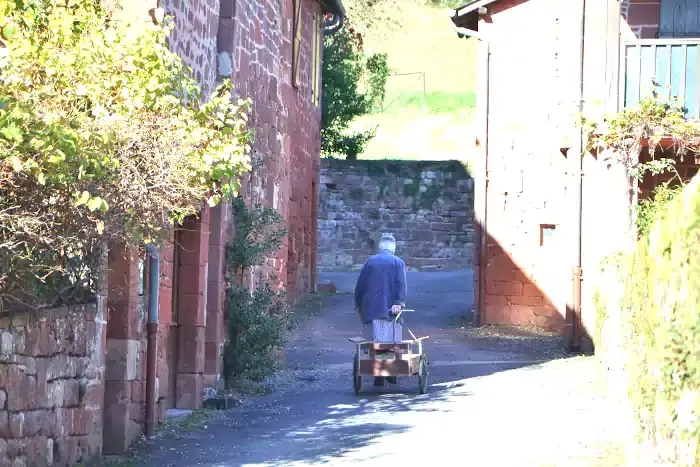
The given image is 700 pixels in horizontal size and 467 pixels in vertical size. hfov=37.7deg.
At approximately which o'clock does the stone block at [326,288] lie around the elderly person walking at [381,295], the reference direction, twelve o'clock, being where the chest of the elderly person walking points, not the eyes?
The stone block is roughly at 12 o'clock from the elderly person walking.

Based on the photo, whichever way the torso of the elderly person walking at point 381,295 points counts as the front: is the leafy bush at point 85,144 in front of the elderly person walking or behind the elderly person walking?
behind

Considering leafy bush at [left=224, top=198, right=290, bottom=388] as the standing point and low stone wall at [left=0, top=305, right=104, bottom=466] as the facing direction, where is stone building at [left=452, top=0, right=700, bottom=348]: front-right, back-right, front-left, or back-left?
back-left

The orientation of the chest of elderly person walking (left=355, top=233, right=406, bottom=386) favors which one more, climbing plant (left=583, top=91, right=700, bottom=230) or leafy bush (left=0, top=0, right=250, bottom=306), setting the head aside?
the climbing plant

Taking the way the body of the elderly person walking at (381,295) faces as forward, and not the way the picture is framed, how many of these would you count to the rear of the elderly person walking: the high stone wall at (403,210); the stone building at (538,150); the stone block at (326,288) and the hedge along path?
1

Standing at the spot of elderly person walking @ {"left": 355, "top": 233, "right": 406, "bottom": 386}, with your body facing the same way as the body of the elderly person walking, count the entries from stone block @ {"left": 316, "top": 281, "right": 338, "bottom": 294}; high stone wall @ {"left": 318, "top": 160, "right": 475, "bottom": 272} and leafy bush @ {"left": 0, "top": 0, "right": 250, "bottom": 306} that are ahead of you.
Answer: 2

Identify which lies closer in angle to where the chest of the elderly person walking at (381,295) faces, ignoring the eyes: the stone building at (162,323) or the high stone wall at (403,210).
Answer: the high stone wall

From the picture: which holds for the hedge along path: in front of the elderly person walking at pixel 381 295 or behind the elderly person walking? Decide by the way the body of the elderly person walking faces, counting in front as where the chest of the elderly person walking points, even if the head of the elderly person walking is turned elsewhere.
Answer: behind

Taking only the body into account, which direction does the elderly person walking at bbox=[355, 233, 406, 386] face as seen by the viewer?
away from the camera

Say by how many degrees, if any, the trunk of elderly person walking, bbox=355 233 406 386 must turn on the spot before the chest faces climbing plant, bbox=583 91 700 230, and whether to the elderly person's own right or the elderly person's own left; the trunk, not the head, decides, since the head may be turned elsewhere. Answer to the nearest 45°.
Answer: approximately 45° to the elderly person's own right

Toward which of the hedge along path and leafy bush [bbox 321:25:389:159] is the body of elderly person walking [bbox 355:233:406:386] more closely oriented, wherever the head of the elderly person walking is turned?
the leafy bush

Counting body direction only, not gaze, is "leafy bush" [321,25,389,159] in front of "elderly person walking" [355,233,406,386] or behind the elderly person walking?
in front

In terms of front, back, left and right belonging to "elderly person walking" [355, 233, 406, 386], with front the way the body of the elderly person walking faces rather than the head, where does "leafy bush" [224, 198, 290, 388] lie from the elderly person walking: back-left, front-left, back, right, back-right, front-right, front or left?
left
